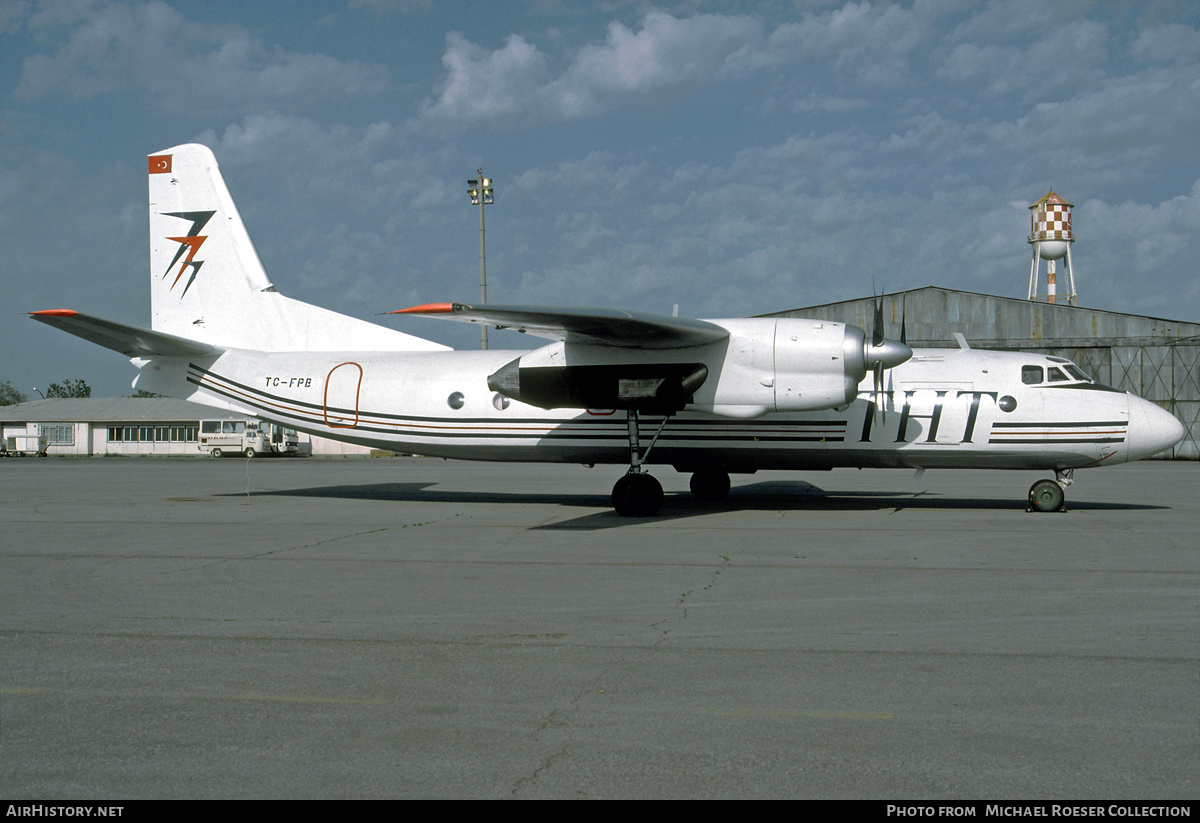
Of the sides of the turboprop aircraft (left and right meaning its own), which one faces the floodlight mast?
left

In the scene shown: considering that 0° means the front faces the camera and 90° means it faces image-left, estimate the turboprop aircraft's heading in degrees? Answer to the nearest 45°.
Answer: approximately 270°
